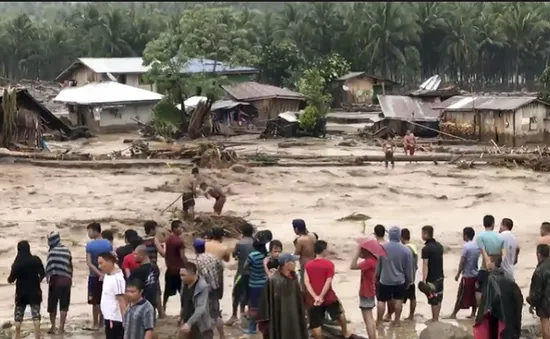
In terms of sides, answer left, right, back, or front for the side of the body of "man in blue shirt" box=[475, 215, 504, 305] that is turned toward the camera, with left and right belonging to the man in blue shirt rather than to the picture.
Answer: back

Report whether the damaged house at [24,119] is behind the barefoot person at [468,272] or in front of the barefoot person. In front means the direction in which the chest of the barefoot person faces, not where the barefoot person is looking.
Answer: in front

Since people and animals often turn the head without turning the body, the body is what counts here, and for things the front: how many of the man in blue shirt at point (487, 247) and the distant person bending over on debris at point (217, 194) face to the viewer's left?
1

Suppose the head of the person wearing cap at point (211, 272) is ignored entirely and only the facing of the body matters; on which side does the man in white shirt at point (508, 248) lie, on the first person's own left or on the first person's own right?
on the first person's own right

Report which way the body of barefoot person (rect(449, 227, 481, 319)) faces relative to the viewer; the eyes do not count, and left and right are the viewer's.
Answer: facing away from the viewer and to the left of the viewer

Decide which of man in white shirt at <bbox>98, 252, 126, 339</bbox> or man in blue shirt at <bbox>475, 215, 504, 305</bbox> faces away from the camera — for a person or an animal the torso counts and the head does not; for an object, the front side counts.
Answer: the man in blue shirt

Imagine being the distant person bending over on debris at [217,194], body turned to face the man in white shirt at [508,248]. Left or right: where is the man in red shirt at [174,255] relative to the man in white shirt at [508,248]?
right

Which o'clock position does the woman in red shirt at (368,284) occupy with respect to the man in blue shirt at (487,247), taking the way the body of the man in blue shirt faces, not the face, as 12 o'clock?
The woman in red shirt is roughly at 8 o'clock from the man in blue shirt.

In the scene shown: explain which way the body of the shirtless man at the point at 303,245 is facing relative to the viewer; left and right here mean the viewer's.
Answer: facing away from the viewer and to the left of the viewer

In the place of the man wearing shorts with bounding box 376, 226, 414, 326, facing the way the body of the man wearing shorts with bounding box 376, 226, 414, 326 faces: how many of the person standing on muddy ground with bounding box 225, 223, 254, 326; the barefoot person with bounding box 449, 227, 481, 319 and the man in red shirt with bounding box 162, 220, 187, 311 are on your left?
2

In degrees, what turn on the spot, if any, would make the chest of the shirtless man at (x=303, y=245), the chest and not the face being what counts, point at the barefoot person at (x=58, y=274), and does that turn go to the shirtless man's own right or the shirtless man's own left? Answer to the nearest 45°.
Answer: approximately 45° to the shirtless man's own left

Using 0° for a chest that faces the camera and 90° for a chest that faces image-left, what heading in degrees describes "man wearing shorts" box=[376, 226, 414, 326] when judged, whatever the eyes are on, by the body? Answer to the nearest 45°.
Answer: approximately 180°
